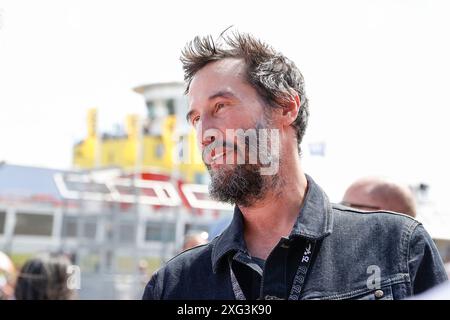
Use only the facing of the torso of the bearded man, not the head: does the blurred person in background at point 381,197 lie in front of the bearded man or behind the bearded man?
behind

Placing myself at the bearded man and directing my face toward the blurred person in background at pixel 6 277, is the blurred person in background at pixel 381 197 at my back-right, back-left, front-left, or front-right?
front-right

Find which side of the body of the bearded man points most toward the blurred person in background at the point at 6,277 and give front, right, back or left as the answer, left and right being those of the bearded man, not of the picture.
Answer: right

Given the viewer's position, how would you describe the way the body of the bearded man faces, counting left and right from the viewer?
facing the viewer and to the left of the viewer

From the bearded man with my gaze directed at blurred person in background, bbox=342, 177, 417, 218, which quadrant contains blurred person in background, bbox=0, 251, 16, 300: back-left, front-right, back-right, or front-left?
front-left

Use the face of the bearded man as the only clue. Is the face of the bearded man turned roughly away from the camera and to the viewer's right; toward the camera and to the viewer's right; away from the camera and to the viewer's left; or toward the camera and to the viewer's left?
toward the camera and to the viewer's left

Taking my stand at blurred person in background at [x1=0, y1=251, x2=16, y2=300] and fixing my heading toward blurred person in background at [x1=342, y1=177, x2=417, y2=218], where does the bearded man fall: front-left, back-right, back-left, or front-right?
front-right
